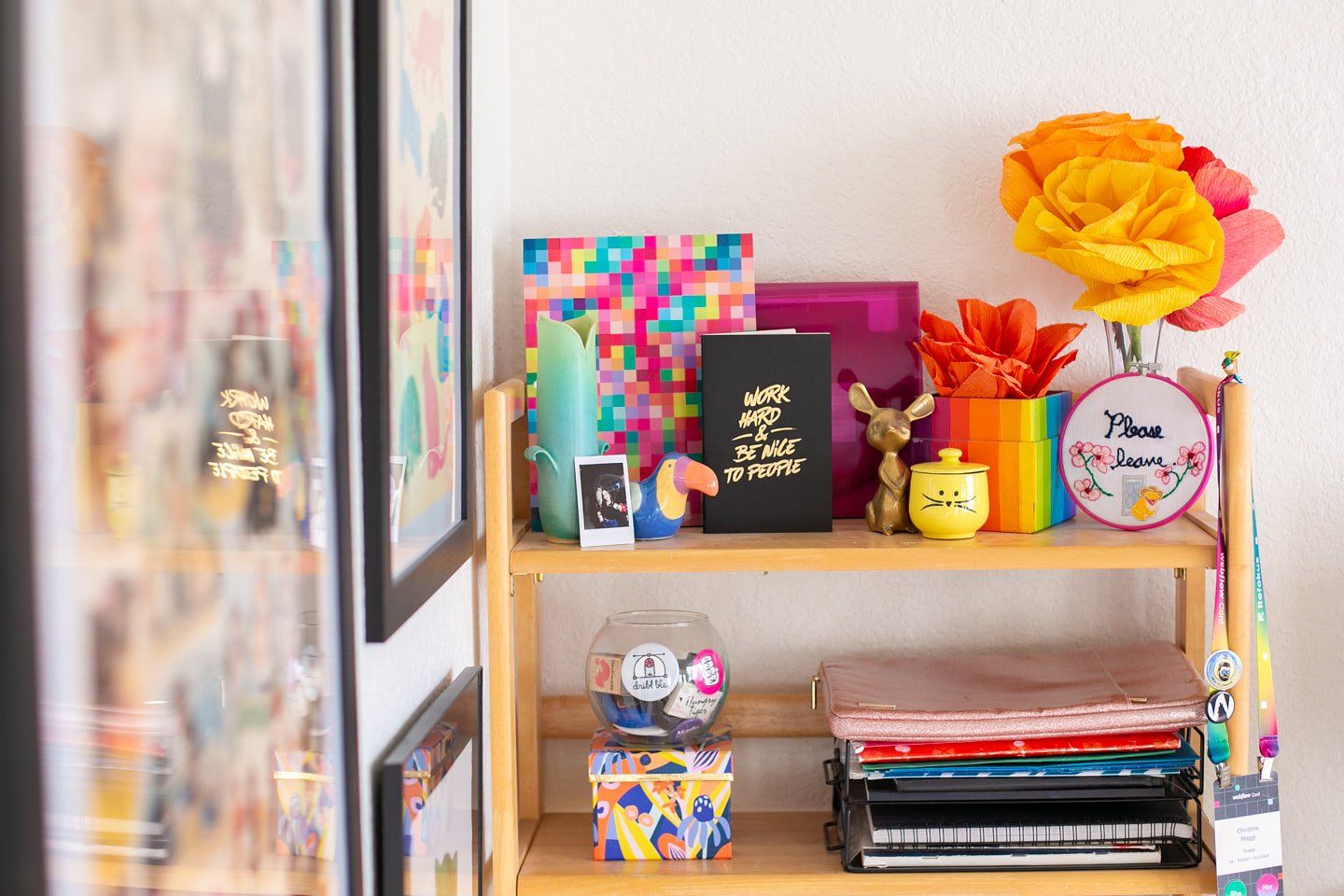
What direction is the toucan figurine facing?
to the viewer's right

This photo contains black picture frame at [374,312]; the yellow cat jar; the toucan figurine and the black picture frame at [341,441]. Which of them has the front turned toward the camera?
the yellow cat jar
